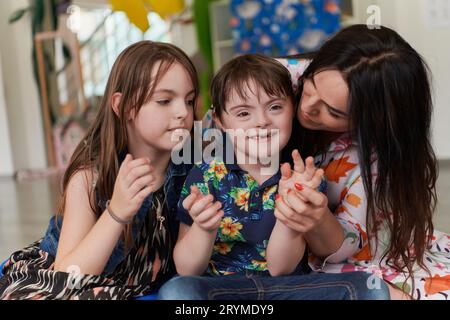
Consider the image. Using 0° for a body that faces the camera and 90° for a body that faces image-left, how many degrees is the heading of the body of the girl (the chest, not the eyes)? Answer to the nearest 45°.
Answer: approximately 315°

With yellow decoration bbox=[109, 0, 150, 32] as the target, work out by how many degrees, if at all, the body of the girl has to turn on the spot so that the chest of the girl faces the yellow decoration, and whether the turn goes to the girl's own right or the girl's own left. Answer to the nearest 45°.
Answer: approximately 135° to the girl's own left
